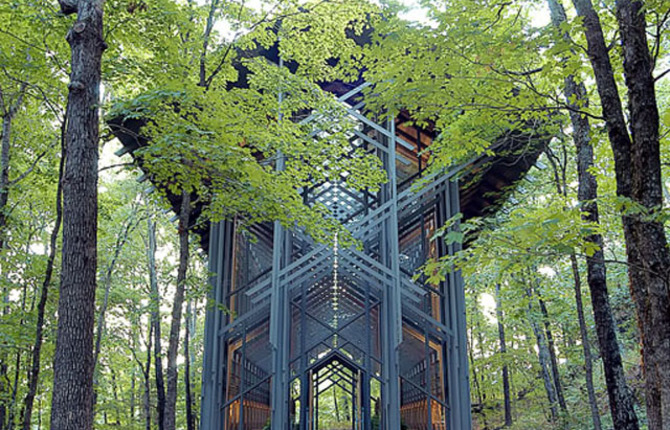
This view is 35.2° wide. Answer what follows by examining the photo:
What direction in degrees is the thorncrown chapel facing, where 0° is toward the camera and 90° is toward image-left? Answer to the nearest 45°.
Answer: approximately 0°

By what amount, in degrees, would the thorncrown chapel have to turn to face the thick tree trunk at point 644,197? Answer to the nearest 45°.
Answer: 0° — it already faces it

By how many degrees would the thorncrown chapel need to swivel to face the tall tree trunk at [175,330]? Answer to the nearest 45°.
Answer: approximately 45° to its right
